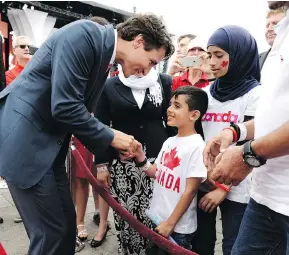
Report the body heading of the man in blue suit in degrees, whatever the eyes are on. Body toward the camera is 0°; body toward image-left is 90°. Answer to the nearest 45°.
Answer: approximately 270°

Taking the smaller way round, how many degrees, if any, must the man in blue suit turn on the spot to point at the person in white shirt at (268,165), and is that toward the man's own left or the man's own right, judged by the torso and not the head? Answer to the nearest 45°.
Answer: approximately 45° to the man's own right

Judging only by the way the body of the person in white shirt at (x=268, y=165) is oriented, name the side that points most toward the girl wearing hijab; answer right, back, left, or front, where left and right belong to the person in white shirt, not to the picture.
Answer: right

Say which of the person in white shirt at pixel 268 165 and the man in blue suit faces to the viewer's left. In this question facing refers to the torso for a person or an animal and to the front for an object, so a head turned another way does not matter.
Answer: the person in white shirt

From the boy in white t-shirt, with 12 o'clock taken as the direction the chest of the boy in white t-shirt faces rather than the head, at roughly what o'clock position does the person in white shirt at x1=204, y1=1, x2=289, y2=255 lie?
The person in white shirt is roughly at 10 o'clock from the boy in white t-shirt.

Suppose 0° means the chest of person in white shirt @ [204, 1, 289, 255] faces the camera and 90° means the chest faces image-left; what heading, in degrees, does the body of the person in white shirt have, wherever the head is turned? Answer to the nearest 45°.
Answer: approximately 90°

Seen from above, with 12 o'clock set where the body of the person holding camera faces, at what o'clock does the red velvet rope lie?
The red velvet rope is roughly at 12 o'clock from the person holding camera.

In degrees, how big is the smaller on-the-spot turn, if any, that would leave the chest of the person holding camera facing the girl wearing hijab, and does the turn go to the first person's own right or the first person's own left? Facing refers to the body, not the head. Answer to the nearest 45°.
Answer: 0° — they already face them

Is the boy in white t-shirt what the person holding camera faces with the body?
yes

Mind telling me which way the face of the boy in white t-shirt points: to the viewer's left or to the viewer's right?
to the viewer's left
